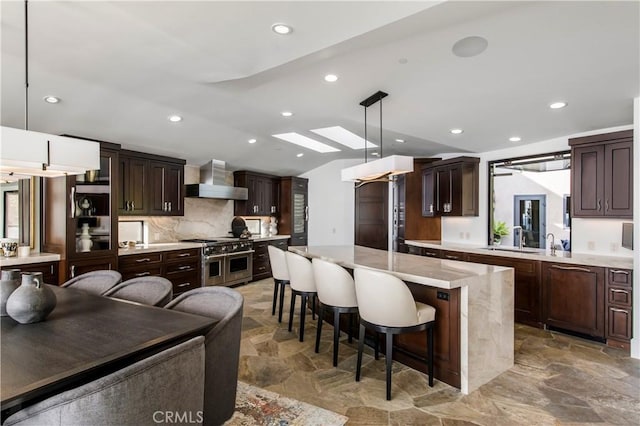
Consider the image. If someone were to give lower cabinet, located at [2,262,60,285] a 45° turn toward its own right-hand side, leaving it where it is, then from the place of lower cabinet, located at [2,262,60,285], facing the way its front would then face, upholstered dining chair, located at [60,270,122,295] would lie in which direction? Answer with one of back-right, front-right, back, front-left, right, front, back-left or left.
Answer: front

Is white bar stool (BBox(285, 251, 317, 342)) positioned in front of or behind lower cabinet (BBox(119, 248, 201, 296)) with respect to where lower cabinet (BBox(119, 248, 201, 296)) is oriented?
in front

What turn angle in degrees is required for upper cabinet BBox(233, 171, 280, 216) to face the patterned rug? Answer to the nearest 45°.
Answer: approximately 45° to its right

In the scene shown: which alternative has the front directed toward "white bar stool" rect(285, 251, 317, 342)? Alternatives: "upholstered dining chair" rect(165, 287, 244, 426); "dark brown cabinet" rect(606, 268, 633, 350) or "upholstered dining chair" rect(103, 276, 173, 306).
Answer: the dark brown cabinet

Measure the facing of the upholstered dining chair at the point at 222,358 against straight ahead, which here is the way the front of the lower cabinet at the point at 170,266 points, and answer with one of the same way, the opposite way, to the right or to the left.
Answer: to the right

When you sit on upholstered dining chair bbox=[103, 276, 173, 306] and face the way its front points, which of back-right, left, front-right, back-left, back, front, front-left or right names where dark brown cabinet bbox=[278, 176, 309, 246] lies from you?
back

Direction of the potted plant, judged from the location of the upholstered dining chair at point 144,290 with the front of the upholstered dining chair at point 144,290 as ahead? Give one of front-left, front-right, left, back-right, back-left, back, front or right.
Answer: back-left

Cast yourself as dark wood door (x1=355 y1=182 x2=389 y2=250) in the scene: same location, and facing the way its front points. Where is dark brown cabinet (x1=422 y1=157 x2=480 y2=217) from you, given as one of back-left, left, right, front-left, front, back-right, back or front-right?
left

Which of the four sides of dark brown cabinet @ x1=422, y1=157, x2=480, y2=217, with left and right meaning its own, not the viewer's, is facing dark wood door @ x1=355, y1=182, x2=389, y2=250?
right

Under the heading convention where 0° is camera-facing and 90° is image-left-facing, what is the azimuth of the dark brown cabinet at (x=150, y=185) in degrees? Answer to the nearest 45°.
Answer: approximately 315°

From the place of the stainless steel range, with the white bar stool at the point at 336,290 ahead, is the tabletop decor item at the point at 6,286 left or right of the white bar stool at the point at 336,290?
right

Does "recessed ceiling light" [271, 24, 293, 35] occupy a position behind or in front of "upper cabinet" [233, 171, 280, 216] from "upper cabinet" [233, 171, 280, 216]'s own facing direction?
in front

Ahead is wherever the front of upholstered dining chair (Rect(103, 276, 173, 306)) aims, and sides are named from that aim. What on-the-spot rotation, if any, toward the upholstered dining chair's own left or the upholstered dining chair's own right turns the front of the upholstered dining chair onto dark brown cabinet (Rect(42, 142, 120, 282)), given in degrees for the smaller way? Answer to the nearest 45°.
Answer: approximately 135° to the upholstered dining chair's own right

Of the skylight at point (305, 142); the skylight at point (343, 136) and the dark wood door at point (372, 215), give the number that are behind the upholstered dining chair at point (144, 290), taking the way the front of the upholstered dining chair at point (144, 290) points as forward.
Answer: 3

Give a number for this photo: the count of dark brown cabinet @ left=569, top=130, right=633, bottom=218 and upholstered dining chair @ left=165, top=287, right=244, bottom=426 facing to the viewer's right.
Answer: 0

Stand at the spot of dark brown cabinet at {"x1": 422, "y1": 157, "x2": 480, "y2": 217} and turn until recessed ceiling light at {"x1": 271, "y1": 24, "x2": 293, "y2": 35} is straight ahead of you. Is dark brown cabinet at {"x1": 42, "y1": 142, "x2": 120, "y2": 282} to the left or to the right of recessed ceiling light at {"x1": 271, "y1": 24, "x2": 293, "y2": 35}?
right

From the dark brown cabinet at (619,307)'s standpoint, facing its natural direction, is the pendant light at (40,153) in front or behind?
in front

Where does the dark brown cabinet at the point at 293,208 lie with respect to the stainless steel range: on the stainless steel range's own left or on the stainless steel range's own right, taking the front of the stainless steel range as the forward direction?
on the stainless steel range's own left

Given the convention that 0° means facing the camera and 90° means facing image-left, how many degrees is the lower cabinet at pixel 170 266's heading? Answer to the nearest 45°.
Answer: approximately 315°
